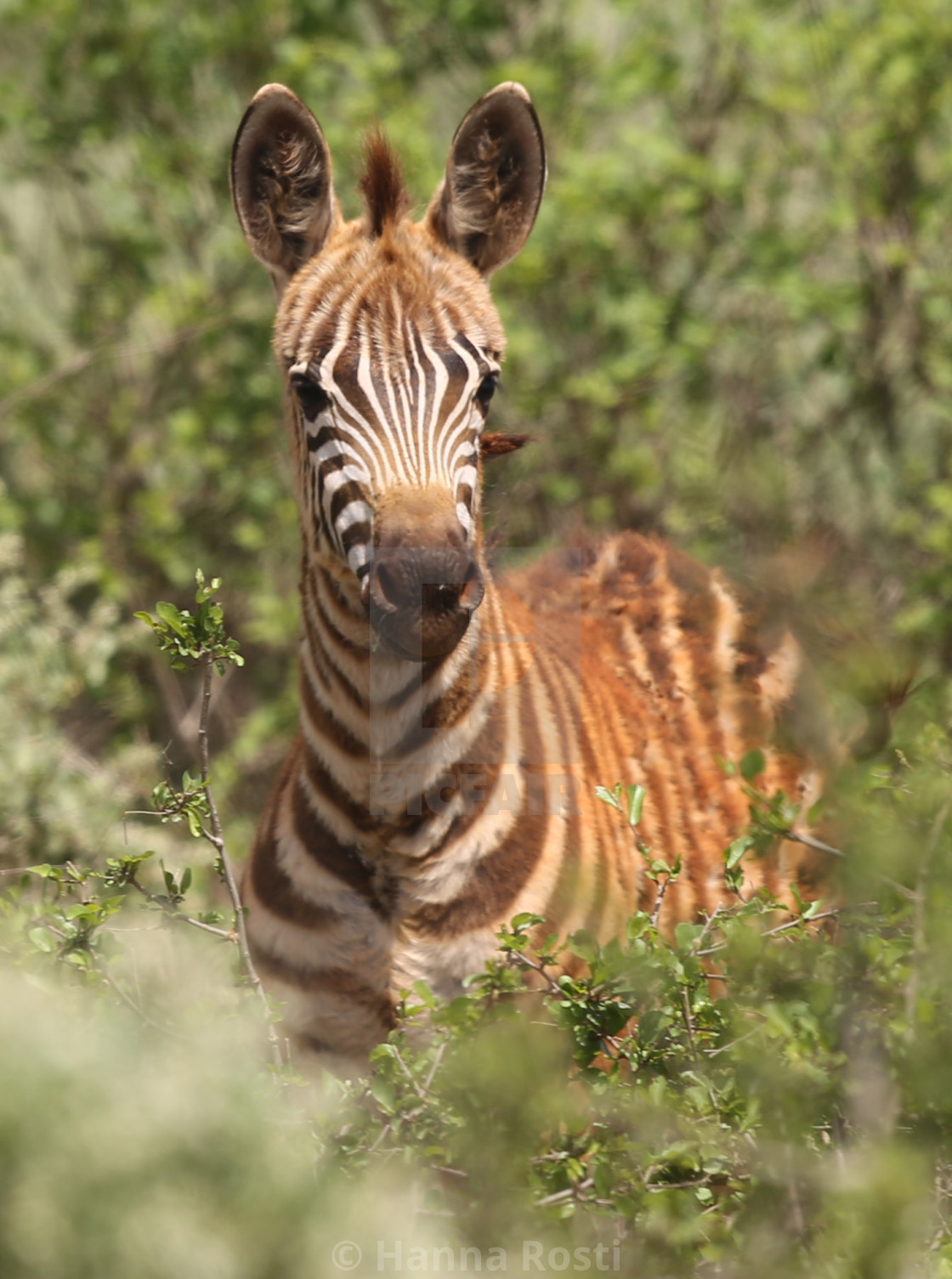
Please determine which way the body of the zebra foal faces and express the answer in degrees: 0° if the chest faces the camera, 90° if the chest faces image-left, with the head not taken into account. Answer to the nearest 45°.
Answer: approximately 45°

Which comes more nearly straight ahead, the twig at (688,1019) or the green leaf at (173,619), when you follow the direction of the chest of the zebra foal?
the green leaf

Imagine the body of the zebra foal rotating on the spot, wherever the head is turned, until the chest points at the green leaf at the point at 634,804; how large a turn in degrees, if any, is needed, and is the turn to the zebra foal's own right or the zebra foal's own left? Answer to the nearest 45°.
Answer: approximately 90° to the zebra foal's own left

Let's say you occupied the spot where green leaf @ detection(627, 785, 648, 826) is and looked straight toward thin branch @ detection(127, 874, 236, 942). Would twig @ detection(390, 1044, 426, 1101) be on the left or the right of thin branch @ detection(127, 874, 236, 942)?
left

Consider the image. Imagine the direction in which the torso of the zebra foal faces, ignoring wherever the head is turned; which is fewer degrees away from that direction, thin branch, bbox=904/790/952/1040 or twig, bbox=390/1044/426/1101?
the twig

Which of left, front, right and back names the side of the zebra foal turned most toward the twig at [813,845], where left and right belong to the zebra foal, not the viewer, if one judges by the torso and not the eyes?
left

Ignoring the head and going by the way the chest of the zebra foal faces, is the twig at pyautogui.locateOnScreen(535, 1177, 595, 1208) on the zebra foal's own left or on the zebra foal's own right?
on the zebra foal's own left

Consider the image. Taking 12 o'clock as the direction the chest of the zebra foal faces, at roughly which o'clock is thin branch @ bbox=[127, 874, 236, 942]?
The thin branch is roughly at 12 o'clock from the zebra foal.

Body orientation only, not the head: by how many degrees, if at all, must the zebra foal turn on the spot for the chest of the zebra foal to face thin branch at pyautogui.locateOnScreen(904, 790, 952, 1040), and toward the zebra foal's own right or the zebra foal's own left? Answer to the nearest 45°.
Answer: approximately 90° to the zebra foal's own left

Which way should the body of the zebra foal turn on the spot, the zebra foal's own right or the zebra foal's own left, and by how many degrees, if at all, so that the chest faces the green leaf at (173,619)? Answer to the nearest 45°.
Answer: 0° — it already faces it

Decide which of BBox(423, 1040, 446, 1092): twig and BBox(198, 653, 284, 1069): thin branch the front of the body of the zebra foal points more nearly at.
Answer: the thin branch
